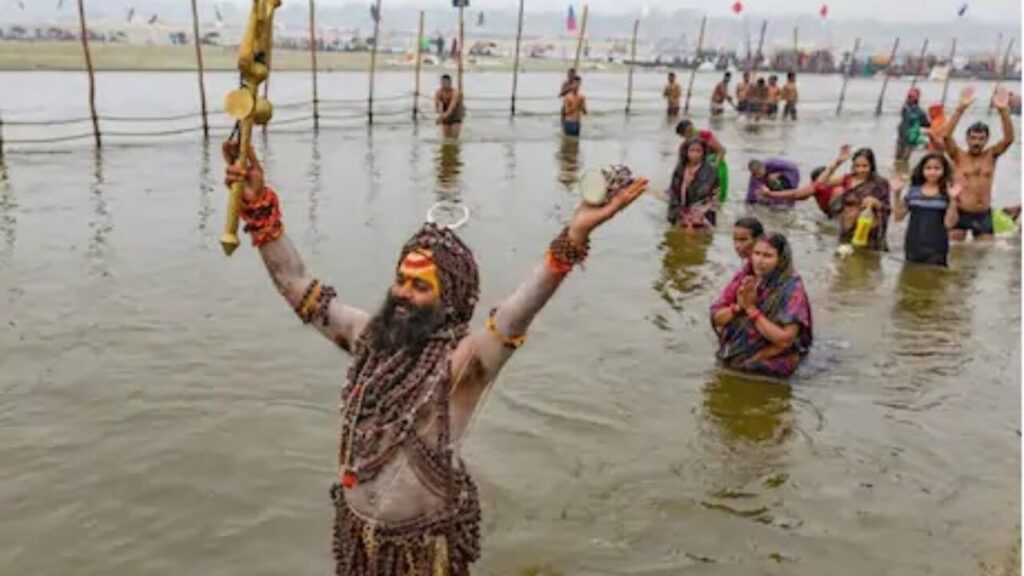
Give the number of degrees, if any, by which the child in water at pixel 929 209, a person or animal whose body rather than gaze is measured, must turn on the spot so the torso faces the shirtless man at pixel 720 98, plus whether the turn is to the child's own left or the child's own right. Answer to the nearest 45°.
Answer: approximately 180°

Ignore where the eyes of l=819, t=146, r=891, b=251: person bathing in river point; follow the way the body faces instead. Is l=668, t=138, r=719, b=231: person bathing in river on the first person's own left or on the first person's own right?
on the first person's own right

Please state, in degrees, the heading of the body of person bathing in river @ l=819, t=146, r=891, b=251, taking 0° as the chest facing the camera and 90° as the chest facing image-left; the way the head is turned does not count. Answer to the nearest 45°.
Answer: approximately 45°

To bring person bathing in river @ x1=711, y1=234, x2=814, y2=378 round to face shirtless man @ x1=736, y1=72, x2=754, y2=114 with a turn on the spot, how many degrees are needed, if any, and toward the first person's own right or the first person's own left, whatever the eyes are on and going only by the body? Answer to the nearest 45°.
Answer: approximately 135° to the first person's own right

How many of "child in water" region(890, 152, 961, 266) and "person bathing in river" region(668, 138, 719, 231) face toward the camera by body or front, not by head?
2

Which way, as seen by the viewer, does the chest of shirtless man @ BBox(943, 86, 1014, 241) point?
toward the camera

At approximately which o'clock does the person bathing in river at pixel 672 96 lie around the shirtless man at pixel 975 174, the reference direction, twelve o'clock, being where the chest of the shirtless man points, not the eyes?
The person bathing in river is roughly at 5 o'clock from the shirtless man.

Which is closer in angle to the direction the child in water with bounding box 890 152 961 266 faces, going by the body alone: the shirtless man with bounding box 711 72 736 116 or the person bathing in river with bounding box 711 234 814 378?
the person bathing in river

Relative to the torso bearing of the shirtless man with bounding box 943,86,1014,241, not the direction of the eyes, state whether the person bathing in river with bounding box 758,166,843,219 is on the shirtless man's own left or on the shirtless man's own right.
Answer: on the shirtless man's own right

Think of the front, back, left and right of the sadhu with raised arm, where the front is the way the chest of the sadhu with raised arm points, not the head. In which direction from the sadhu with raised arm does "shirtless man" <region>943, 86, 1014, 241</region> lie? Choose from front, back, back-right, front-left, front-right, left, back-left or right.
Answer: back
